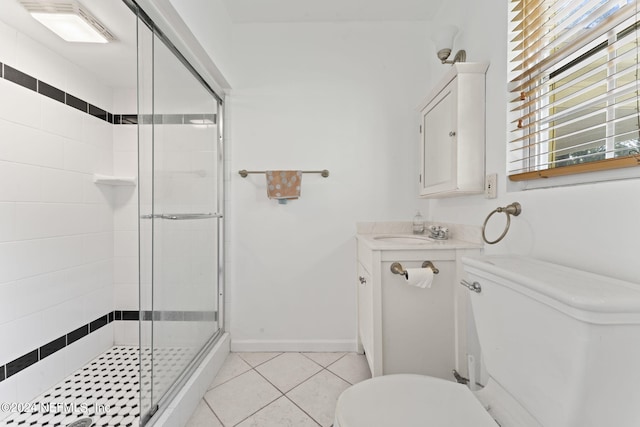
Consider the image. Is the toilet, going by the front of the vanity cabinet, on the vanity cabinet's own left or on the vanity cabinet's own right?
on the vanity cabinet's own left

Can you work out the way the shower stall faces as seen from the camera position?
facing to the right of the viewer

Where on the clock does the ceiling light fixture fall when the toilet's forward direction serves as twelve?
The ceiling light fixture is roughly at 1 o'clock from the toilet.
